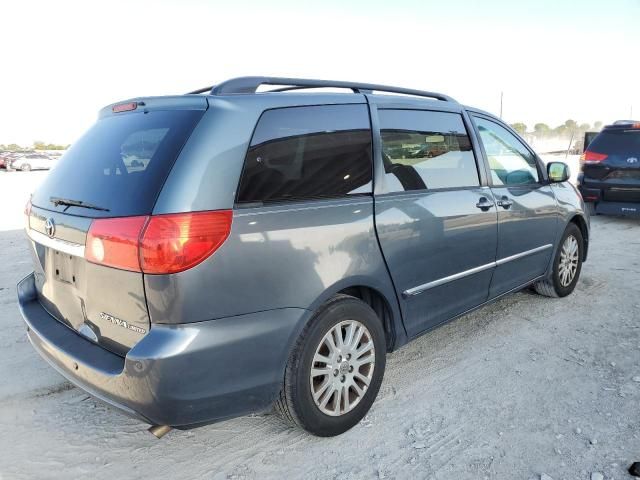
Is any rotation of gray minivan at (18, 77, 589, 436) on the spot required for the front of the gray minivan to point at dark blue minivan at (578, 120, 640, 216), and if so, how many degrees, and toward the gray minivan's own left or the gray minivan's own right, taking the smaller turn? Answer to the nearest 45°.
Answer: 0° — it already faces it

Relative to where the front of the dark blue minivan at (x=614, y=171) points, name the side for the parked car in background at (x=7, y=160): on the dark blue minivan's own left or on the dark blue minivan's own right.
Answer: on the dark blue minivan's own left

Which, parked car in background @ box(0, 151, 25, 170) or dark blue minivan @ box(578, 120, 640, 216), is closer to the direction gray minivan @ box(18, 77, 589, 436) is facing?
the dark blue minivan

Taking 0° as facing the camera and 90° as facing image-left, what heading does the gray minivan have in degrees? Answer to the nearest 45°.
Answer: approximately 225°

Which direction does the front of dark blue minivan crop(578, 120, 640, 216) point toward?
away from the camera

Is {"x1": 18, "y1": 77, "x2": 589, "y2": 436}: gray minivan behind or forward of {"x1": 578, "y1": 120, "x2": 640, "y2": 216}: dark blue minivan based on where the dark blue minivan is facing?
behind

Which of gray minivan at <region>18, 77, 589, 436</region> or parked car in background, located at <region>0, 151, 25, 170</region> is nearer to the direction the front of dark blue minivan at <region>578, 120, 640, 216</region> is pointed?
the parked car in background
